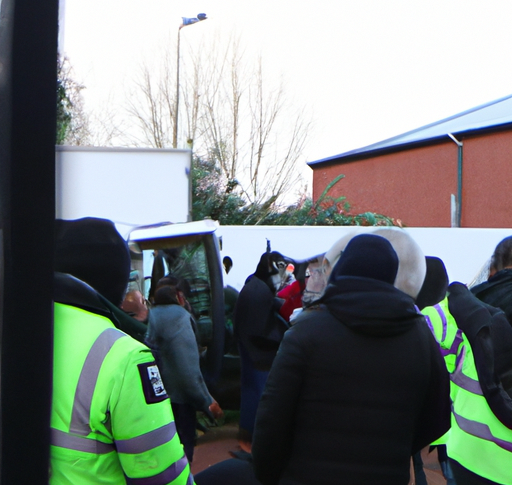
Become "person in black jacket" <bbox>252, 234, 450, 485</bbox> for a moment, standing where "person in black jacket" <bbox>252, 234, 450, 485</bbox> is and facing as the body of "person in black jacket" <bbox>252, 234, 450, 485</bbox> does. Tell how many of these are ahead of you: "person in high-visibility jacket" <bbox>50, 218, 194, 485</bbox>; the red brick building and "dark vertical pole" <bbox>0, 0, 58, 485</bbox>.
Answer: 1

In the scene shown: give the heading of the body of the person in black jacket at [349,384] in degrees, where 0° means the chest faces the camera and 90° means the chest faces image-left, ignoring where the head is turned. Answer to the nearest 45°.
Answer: approximately 180°

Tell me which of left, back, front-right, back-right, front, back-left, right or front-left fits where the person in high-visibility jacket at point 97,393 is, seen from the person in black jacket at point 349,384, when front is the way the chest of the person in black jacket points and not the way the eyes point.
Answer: back-left

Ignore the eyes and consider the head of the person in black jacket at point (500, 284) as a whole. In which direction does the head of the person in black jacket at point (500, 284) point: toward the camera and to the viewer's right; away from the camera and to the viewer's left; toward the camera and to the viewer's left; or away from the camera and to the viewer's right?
away from the camera and to the viewer's left

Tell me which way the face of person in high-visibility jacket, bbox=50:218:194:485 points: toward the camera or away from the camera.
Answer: away from the camera

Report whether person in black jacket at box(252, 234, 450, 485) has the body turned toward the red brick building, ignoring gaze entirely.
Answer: yes
